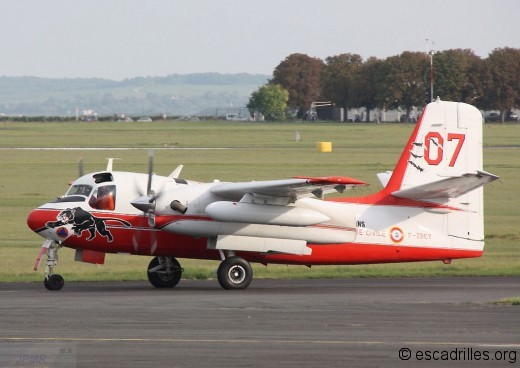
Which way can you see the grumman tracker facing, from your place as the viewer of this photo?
facing to the left of the viewer
